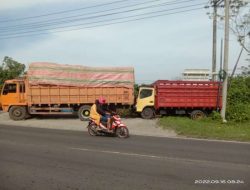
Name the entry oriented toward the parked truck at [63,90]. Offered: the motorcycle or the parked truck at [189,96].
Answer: the parked truck at [189,96]

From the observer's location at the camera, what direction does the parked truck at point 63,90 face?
facing to the left of the viewer

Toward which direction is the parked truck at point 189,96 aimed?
to the viewer's left

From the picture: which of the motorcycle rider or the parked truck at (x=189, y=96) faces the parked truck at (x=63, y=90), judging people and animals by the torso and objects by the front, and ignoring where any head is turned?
the parked truck at (x=189, y=96)

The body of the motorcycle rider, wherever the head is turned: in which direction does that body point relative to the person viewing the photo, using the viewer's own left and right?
facing to the right of the viewer

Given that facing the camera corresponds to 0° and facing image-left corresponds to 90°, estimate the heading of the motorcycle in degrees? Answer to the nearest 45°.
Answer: approximately 270°
